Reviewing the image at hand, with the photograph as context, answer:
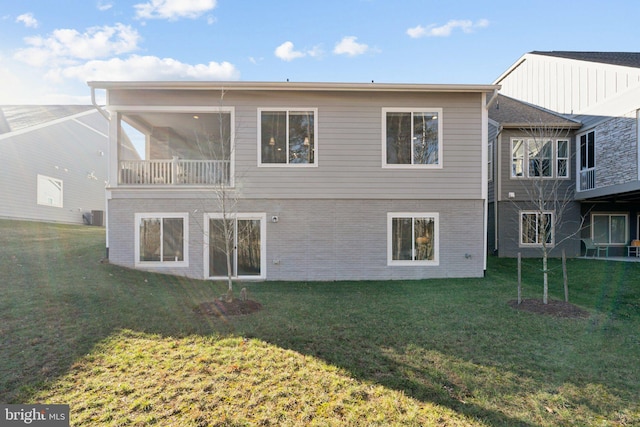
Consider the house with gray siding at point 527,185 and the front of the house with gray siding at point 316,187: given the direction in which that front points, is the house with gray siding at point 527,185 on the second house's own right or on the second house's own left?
on the second house's own right

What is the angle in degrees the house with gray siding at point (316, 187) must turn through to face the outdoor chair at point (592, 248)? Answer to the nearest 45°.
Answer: approximately 90° to its right

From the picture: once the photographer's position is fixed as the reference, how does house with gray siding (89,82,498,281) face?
facing away from the viewer
